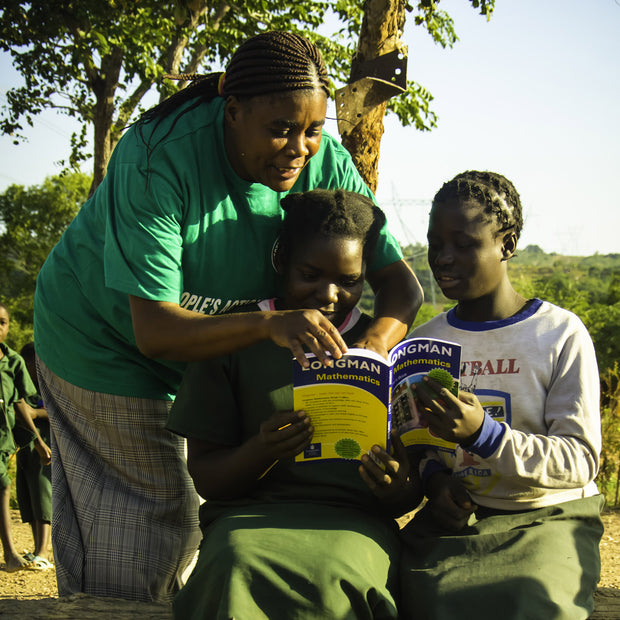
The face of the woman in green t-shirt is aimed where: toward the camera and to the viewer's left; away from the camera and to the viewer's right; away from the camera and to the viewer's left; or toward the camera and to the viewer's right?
toward the camera and to the viewer's right

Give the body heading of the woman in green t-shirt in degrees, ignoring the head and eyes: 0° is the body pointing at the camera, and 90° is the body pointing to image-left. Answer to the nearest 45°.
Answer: approximately 315°

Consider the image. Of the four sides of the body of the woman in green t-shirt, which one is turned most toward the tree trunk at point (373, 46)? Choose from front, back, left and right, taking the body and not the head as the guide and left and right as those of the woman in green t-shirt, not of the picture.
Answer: left

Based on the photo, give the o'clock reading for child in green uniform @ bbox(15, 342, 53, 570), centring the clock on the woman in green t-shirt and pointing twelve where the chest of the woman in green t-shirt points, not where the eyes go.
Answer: The child in green uniform is roughly at 7 o'clock from the woman in green t-shirt.
